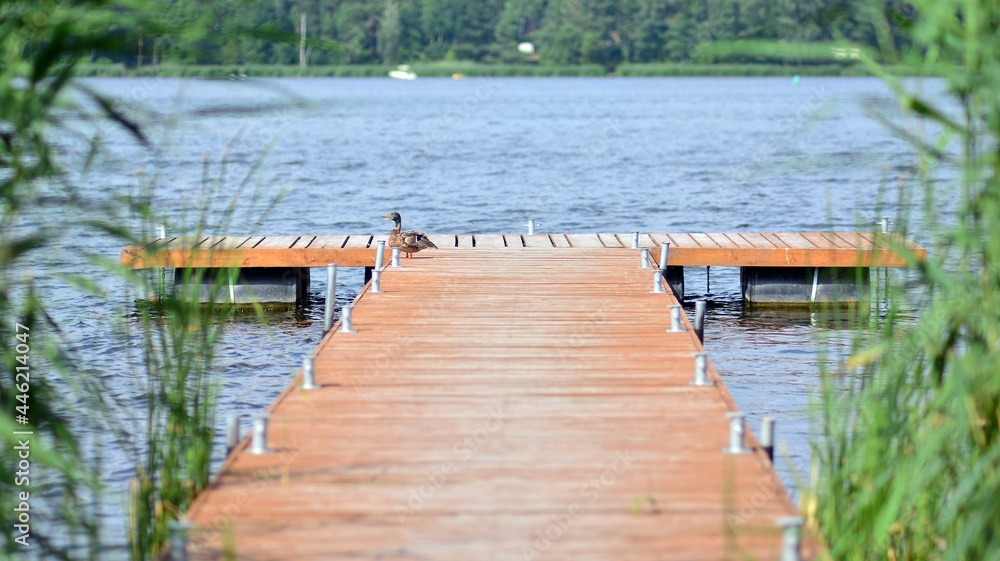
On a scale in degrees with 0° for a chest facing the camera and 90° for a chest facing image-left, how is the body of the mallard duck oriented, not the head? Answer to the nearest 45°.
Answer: approximately 90°

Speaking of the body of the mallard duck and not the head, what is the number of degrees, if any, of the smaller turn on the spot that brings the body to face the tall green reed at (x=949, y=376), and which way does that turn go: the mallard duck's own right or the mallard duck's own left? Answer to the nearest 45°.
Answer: approximately 90° to the mallard duck's own left
